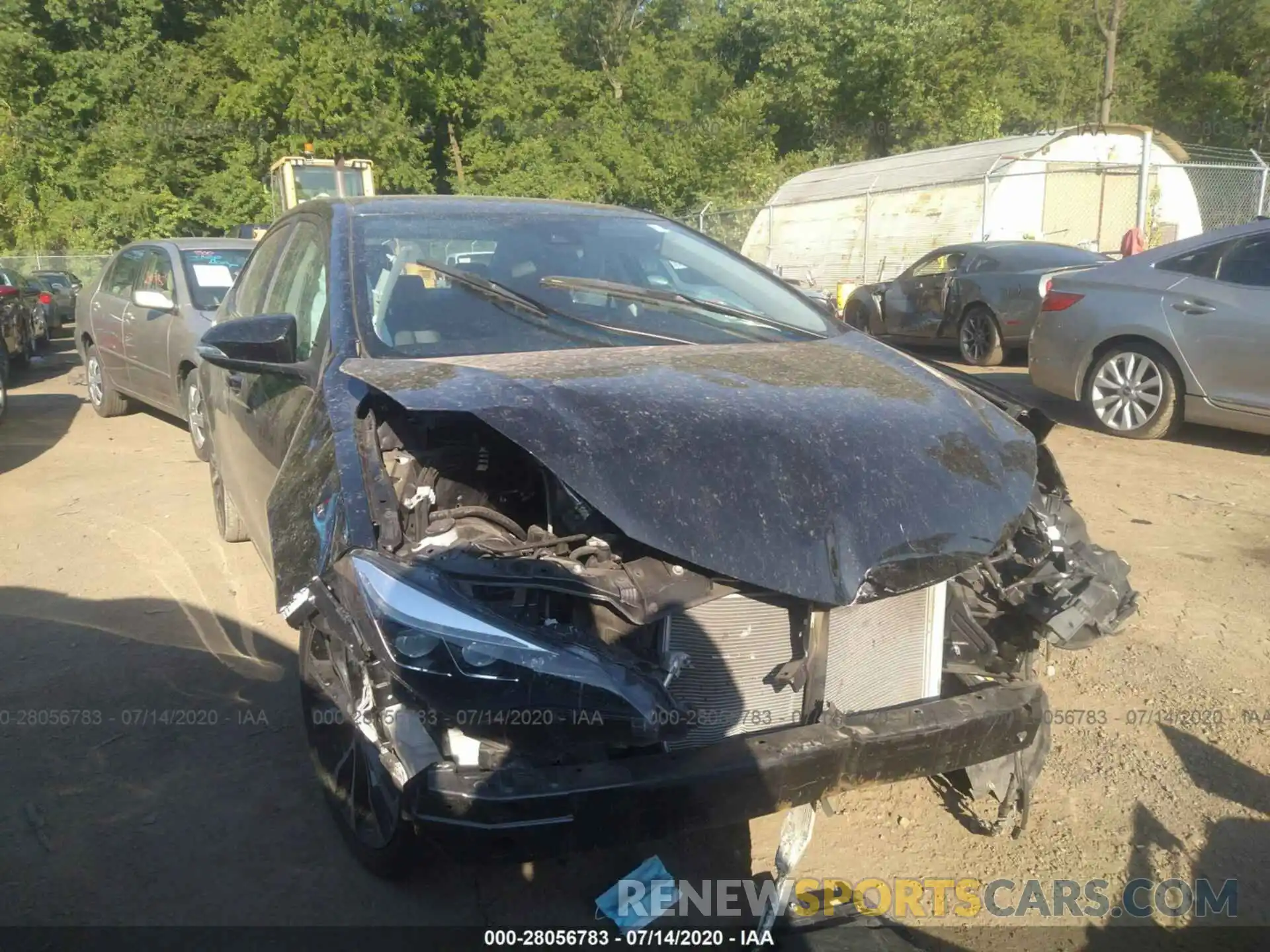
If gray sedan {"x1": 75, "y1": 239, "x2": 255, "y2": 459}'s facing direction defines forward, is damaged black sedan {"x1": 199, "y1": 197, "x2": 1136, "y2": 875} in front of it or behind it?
in front

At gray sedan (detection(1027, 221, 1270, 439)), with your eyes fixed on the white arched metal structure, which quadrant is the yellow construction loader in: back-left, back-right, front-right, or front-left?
front-left

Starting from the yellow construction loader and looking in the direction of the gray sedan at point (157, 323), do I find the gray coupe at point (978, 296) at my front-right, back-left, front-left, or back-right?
front-left

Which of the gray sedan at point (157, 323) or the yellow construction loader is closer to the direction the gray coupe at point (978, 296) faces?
the yellow construction loader

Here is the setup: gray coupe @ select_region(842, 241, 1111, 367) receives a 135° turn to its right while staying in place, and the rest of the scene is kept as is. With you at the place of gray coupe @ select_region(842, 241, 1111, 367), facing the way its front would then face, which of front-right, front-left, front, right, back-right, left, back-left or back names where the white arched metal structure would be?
left

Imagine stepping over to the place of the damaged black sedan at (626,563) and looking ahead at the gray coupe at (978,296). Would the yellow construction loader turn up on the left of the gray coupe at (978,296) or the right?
left

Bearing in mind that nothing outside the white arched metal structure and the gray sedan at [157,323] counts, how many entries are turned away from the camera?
0

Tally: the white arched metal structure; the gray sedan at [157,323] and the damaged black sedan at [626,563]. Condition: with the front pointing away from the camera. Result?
0

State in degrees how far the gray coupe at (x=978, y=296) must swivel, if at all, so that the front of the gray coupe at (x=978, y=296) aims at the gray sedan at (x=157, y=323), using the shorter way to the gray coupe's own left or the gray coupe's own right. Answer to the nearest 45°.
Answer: approximately 90° to the gray coupe's own left

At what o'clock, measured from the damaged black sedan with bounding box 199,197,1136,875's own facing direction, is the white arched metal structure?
The white arched metal structure is roughly at 8 o'clock from the damaged black sedan.

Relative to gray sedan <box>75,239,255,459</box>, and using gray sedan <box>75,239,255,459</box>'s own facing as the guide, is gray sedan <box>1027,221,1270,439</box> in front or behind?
in front

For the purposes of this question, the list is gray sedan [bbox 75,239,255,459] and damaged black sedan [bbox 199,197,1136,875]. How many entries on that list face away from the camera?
0

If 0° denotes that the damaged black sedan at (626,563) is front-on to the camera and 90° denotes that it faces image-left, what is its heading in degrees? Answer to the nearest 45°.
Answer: approximately 315°

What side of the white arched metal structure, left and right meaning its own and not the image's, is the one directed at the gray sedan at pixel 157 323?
right
